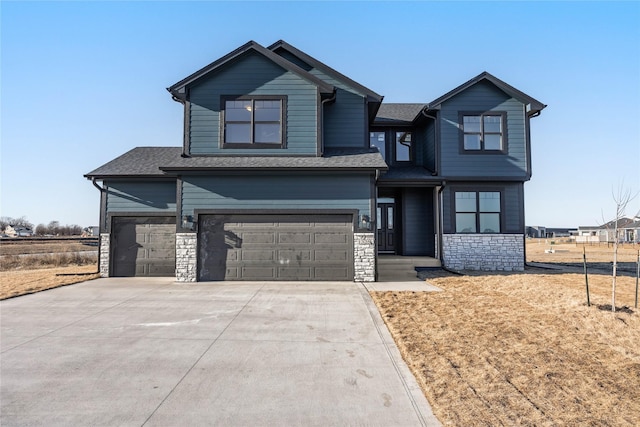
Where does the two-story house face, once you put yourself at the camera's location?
facing the viewer
